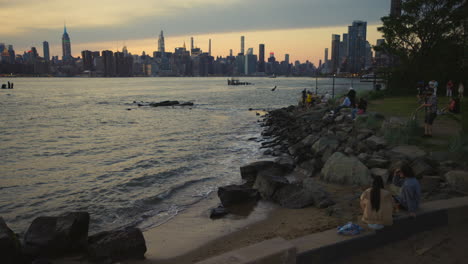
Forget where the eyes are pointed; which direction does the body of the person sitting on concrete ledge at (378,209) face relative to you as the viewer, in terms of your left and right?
facing away from the viewer

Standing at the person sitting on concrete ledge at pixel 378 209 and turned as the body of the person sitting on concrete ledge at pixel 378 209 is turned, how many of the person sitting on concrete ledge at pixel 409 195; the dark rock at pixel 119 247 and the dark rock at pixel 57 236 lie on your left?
2

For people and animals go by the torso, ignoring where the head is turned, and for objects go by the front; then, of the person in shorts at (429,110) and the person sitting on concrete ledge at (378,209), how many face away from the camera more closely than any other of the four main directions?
1

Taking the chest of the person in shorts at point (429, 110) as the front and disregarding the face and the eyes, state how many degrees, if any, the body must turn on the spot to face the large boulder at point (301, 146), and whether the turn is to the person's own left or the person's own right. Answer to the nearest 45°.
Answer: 0° — they already face it

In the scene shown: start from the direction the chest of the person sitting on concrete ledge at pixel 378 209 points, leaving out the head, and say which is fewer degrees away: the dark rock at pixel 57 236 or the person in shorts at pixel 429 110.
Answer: the person in shorts

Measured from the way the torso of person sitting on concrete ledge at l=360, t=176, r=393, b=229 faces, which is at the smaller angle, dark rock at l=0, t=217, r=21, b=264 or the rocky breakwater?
the rocky breakwater

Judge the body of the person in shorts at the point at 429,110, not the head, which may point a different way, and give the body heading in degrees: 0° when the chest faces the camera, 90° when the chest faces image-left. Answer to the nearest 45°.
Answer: approximately 90°

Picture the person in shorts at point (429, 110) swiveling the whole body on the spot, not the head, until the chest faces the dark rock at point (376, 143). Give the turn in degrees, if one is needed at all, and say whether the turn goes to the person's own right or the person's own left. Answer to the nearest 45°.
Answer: approximately 45° to the person's own left

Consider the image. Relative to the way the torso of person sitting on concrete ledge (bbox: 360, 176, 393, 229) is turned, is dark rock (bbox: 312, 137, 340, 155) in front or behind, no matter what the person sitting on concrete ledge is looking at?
in front

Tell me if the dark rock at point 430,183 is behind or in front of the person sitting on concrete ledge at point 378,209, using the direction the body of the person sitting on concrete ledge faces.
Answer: in front

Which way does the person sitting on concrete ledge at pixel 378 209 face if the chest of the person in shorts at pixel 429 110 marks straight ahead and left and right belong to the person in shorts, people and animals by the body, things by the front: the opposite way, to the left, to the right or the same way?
to the right

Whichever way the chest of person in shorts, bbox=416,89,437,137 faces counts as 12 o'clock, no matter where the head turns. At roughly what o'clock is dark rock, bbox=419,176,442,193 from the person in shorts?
The dark rock is roughly at 9 o'clock from the person in shorts.
